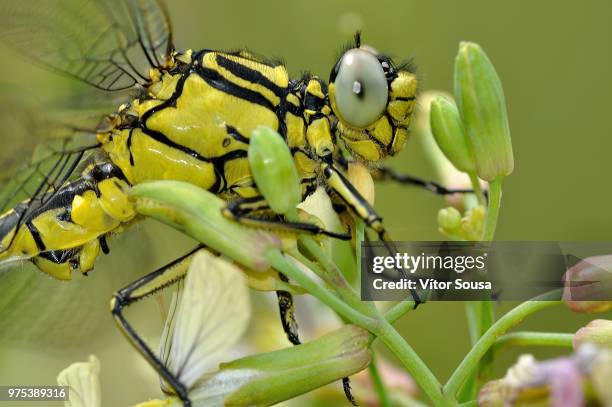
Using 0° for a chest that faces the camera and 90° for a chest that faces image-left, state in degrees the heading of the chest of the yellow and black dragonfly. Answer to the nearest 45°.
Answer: approximately 270°

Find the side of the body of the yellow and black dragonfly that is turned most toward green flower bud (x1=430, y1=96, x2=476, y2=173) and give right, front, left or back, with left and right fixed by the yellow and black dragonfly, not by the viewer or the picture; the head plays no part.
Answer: front

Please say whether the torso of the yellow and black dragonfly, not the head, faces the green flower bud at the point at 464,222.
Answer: yes

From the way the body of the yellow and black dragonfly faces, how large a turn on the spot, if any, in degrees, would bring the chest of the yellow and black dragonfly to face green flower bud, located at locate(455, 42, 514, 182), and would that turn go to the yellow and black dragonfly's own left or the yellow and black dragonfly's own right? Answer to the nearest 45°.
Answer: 0° — it already faces it

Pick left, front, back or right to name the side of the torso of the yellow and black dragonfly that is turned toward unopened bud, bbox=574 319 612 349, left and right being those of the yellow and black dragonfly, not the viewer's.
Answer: front

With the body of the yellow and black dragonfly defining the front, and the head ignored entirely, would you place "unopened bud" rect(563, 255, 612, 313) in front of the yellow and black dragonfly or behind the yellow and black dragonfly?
in front
